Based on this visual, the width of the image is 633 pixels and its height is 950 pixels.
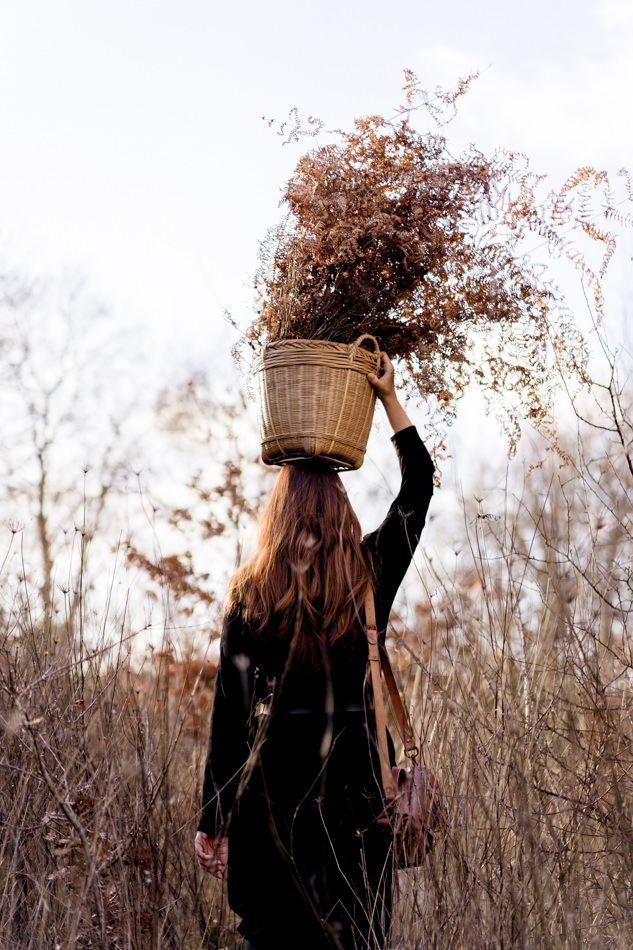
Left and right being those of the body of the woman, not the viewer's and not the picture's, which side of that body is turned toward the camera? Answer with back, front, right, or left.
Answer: back

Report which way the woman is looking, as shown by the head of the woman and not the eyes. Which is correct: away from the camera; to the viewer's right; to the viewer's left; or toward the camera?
away from the camera
